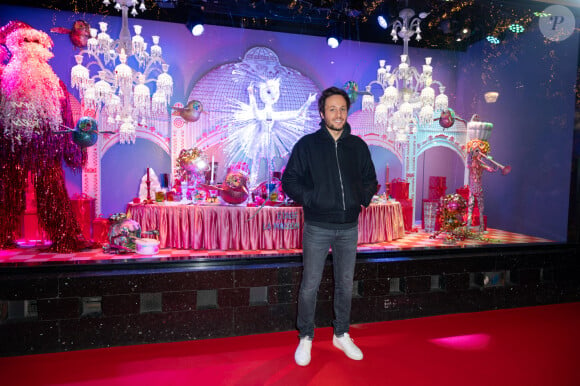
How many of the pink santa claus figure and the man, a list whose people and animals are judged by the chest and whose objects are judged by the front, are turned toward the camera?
2

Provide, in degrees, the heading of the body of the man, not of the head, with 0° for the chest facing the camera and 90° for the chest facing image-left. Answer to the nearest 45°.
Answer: approximately 0°

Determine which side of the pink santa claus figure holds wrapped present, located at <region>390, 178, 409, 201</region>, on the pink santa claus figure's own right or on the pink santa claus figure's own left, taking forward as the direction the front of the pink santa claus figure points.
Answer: on the pink santa claus figure's own left

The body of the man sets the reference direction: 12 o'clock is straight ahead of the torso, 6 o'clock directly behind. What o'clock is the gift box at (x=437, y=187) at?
The gift box is roughly at 7 o'clock from the man.

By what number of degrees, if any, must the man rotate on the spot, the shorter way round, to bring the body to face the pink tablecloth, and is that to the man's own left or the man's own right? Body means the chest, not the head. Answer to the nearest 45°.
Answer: approximately 135° to the man's own right

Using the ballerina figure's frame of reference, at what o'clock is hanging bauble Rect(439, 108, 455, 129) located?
The hanging bauble is roughly at 9 o'clock from the ballerina figure.

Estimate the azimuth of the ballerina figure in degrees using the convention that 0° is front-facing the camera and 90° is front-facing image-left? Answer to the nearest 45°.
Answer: approximately 0°

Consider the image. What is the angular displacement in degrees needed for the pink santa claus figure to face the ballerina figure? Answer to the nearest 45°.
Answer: approximately 90° to its left

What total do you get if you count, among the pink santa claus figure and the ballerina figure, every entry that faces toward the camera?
2

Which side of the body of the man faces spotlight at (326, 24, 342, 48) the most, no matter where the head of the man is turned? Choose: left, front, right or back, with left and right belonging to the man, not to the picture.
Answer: back

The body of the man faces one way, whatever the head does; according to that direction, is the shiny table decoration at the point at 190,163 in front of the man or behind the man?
behind

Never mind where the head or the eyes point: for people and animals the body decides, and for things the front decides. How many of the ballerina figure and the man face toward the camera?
2

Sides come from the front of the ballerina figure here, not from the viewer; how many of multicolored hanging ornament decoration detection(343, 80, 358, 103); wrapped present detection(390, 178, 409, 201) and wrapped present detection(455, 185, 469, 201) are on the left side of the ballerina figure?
3

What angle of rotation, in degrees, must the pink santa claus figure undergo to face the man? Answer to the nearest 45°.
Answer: approximately 45° to its left

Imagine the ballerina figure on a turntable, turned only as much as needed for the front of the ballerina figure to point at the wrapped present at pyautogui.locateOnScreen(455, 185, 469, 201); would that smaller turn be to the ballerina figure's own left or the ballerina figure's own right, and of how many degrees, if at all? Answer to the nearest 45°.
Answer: approximately 90° to the ballerina figure's own left
